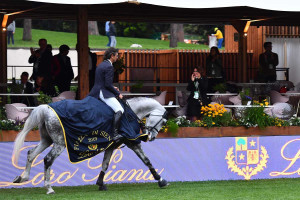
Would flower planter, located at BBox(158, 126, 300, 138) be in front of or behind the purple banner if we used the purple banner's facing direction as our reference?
behind

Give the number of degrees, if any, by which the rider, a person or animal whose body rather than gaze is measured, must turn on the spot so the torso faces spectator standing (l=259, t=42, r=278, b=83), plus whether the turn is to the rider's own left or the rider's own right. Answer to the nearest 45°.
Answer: approximately 45° to the rider's own left

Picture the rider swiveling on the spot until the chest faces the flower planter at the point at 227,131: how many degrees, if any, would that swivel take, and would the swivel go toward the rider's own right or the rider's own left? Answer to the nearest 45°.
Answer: approximately 45° to the rider's own left

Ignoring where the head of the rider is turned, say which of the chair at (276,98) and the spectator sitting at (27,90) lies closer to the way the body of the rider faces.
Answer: the chair

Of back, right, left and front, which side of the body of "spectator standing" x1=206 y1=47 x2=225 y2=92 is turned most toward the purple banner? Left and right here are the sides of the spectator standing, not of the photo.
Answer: front

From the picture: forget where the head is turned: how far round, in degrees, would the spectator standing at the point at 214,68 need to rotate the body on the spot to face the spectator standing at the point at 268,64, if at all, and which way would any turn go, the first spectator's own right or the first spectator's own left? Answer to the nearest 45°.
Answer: approximately 135° to the first spectator's own left

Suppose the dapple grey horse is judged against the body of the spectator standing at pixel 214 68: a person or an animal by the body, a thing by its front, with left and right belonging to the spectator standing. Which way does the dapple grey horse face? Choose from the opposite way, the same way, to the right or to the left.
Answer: to the left

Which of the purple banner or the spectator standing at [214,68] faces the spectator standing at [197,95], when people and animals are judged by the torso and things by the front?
the spectator standing at [214,68]

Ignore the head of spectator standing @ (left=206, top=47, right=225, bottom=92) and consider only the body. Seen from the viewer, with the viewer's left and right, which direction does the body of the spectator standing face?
facing the viewer

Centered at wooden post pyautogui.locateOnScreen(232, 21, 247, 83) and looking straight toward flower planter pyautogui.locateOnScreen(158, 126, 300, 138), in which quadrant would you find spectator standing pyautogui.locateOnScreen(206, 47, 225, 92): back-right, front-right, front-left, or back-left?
front-right

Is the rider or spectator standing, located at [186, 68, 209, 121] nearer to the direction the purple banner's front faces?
the rider

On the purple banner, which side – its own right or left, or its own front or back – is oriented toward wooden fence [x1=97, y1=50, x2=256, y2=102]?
back

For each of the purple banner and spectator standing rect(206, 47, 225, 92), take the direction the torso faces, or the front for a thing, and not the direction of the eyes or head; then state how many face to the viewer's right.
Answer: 0

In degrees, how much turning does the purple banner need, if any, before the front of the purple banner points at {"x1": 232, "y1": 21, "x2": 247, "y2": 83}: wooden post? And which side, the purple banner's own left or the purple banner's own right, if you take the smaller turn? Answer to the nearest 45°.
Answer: approximately 180°

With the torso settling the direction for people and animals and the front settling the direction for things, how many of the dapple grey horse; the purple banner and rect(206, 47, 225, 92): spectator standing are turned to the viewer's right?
1

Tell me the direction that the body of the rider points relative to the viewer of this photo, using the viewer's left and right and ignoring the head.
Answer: facing to the right of the viewer

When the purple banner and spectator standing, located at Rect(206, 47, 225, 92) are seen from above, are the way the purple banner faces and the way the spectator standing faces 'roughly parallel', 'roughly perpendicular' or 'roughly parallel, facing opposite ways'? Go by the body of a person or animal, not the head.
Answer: roughly parallel
